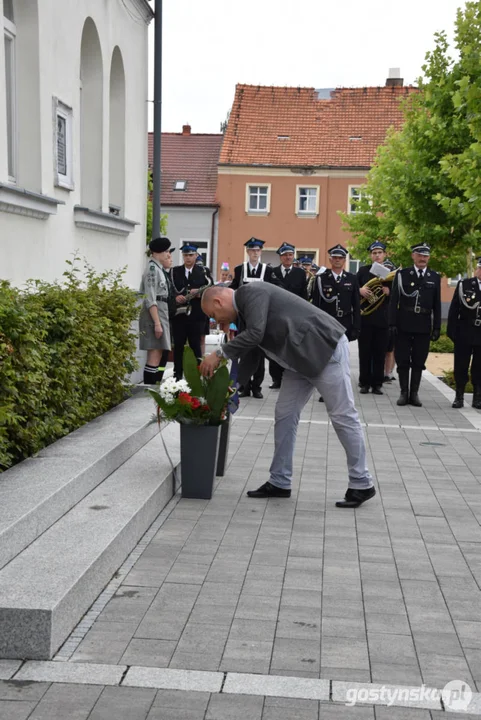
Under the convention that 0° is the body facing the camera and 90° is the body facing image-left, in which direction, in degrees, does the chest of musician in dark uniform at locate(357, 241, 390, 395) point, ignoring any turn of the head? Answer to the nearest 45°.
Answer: approximately 0°

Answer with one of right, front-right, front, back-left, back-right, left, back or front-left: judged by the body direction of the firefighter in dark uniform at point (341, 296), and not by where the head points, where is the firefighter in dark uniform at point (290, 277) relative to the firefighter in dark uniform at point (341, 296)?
right

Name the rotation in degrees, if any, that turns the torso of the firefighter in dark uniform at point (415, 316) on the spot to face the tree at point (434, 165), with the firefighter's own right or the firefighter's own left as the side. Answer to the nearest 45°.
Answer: approximately 180°

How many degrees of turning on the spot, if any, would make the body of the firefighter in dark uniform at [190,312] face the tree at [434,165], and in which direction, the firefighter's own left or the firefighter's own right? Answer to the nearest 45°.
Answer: approximately 135° to the firefighter's own left

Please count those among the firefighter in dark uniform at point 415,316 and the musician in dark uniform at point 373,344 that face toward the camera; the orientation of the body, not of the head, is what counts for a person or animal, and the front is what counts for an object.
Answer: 2

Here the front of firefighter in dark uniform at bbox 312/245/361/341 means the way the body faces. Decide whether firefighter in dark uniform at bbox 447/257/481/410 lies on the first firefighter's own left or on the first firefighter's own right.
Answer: on the first firefighter's own left
